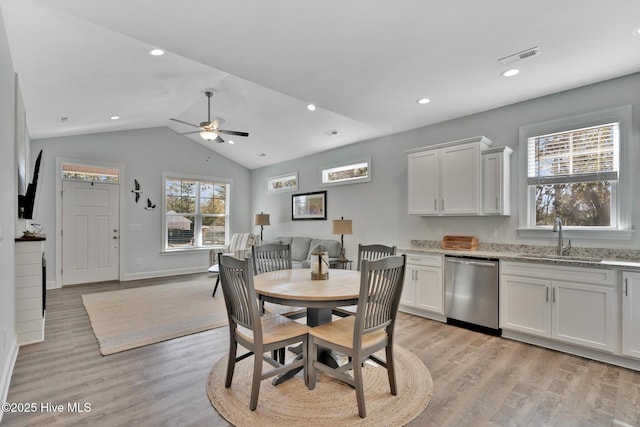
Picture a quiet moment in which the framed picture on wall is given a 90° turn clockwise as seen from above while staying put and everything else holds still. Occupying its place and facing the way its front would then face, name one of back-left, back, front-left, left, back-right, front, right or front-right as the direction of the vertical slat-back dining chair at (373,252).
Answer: back-left

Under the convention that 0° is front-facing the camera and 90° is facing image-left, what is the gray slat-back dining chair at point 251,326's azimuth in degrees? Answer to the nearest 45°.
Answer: approximately 225°

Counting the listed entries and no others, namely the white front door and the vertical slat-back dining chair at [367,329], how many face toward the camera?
1

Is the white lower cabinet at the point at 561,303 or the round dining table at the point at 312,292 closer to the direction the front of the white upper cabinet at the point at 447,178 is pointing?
the round dining table

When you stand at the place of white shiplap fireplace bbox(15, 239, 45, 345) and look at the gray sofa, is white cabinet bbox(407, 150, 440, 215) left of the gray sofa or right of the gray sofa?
right

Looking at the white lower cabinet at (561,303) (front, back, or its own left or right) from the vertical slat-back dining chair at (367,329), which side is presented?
front

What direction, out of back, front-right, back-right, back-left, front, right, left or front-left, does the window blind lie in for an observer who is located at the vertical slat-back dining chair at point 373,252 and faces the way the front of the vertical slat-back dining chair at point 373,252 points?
back-left

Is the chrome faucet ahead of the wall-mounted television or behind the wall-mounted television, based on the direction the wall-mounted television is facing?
ahead

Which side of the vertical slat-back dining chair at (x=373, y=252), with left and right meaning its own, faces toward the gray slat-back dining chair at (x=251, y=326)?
front

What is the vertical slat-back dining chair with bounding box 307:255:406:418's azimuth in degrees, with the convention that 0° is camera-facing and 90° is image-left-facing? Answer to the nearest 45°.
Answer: approximately 135°

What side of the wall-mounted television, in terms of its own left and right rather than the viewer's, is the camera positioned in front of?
right
